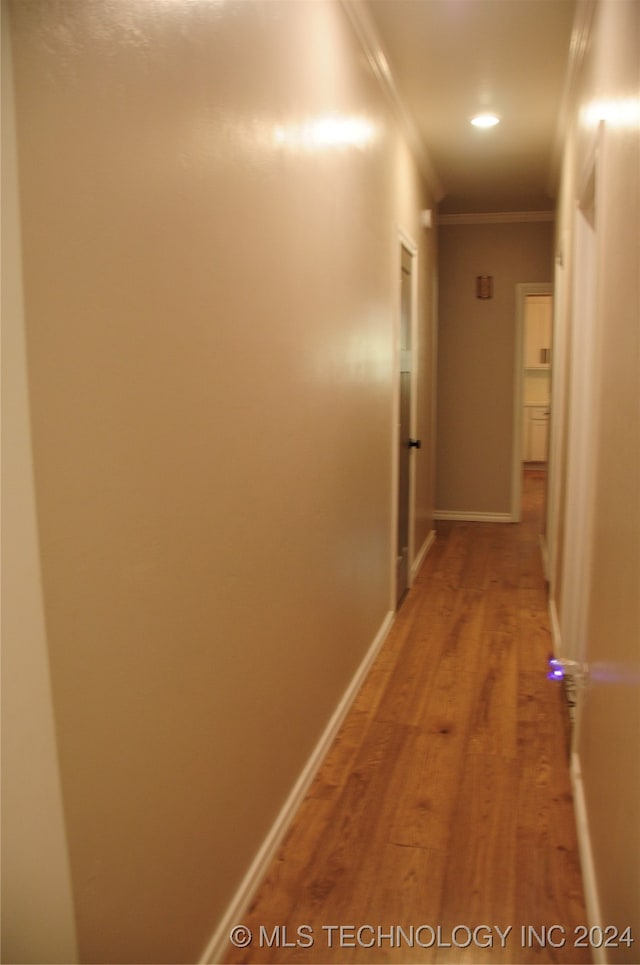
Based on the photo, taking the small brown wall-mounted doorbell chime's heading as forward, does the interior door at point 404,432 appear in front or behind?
in front

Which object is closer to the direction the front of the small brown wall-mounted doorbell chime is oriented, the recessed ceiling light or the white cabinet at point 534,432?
the recessed ceiling light

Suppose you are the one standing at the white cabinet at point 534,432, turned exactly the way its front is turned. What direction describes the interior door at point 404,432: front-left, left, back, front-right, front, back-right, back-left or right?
front

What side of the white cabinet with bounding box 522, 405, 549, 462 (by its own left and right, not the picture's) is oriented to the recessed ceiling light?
front

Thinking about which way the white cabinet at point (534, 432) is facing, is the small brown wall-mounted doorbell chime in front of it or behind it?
in front

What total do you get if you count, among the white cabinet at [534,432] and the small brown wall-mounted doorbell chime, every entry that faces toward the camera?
2

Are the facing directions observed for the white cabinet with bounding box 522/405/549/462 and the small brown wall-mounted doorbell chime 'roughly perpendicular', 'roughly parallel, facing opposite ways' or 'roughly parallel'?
roughly parallel

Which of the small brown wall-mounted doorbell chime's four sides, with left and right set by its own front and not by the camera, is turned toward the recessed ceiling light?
front

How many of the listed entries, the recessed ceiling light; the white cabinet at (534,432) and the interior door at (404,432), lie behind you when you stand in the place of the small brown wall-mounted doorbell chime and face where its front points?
1

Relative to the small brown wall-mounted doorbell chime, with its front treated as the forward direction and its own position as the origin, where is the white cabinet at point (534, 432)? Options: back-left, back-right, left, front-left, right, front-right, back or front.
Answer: back

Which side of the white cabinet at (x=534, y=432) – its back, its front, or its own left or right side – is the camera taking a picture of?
front
